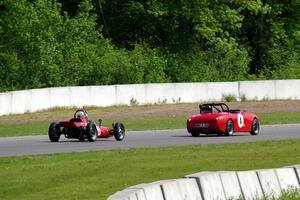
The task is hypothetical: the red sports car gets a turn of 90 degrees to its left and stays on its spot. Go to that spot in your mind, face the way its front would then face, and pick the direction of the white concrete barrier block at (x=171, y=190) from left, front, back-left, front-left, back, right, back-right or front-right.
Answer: back-left

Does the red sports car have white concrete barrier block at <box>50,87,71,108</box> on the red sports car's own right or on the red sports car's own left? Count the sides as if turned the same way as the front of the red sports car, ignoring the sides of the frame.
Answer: on the red sports car's own left

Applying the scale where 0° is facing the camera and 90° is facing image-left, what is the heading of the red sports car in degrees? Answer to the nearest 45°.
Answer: approximately 225°

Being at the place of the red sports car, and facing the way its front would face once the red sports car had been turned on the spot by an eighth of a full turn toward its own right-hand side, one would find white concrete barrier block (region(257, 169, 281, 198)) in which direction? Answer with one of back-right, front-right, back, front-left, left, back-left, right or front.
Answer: right

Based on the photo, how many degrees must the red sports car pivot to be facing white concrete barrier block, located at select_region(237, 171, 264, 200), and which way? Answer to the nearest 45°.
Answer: approximately 135° to its right

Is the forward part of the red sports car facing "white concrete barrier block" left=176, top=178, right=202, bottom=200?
no

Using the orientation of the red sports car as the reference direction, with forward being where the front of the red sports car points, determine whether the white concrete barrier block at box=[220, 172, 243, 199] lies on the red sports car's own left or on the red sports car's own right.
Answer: on the red sports car's own right

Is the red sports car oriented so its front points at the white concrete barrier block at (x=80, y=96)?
no

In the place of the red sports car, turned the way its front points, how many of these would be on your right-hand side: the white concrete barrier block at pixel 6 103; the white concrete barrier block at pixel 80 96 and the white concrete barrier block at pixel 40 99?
0

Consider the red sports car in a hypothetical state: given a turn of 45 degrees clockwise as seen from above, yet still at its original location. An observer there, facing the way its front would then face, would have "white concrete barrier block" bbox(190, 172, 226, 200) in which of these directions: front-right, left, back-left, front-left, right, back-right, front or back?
right

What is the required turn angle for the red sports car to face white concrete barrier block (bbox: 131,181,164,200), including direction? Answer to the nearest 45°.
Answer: approximately 135° to its right
